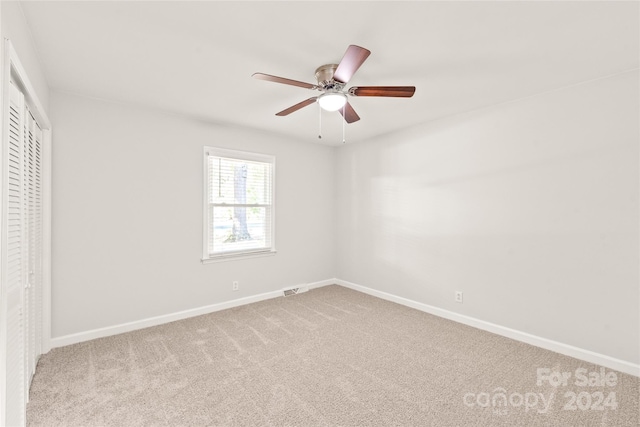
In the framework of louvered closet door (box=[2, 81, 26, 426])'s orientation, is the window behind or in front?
in front

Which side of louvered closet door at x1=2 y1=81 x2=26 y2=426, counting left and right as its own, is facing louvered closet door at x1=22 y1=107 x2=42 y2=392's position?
left

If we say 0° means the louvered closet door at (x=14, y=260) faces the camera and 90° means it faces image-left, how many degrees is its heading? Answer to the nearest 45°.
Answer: approximately 270°

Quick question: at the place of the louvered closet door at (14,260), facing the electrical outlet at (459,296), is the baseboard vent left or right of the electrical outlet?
left

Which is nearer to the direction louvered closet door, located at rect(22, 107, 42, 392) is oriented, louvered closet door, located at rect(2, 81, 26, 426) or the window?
the window

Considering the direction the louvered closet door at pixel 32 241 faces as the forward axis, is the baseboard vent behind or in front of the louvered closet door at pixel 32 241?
in front

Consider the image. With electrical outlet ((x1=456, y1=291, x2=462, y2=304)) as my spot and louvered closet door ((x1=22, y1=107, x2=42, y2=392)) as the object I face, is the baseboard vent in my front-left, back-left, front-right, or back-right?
front-right

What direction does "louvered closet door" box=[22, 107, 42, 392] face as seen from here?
to the viewer's right

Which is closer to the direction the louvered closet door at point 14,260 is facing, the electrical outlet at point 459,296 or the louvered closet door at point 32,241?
the electrical outlet

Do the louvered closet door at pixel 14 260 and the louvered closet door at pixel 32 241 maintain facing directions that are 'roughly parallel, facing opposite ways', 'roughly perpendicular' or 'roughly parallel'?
roughly parallel

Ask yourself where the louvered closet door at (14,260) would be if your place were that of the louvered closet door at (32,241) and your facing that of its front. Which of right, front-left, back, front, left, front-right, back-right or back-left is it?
right
